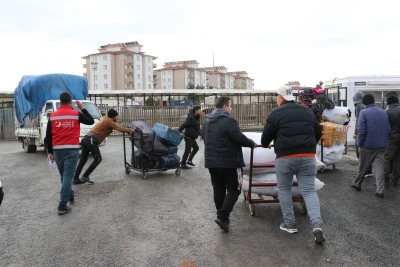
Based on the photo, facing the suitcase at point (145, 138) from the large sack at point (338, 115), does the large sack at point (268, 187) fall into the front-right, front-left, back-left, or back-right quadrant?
front-left

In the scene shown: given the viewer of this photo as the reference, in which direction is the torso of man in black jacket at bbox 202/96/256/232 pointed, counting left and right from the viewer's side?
facing away from the viewer and to the right of the viewer

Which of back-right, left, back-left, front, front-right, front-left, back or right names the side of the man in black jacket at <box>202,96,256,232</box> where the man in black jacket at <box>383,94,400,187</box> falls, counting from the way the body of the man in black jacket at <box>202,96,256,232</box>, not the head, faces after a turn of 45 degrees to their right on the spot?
front-left

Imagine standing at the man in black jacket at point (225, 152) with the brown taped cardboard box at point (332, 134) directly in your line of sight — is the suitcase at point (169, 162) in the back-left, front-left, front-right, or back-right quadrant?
front-left

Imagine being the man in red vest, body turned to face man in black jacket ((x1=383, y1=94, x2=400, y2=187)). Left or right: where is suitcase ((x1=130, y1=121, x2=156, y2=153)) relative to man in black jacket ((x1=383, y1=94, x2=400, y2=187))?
left
